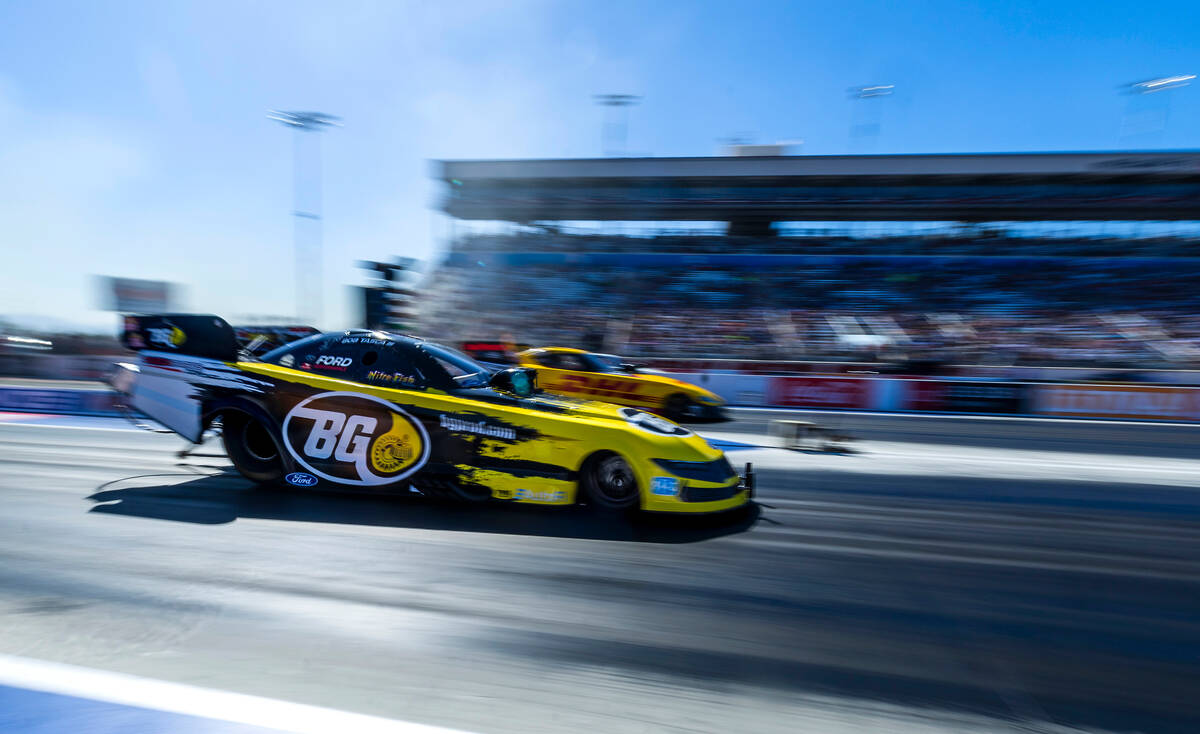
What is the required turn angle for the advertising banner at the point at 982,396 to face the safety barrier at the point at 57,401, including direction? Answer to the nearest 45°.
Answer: approximately 45° to its right

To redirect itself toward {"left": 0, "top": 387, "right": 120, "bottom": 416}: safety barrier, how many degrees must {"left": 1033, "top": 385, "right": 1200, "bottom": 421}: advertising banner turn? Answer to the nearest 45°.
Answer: approximately 45° to its right

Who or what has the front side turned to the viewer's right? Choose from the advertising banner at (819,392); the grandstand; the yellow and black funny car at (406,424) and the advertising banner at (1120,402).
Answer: the yellow and black funny car

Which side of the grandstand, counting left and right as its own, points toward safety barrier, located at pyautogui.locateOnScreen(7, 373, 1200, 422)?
front

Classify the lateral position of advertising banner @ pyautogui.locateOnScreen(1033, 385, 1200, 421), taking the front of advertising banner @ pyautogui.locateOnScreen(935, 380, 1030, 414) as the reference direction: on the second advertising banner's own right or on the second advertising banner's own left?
on the second advertising banner's own left

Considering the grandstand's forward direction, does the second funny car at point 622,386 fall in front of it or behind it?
in front

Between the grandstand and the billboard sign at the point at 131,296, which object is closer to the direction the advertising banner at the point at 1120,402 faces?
the billboard sign

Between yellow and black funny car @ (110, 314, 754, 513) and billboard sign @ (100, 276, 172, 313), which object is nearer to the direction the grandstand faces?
the yellow and black funny car

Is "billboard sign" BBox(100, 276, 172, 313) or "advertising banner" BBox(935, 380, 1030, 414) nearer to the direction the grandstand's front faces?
the advertising banner

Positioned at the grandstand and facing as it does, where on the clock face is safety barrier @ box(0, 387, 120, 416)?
The safety barrier is roughly at 1 o'clock from the grandstand.

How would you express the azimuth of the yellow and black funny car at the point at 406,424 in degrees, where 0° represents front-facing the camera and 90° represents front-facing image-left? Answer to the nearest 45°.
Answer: approximately 270°
